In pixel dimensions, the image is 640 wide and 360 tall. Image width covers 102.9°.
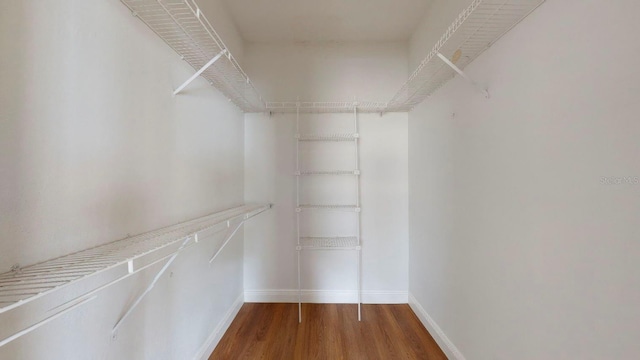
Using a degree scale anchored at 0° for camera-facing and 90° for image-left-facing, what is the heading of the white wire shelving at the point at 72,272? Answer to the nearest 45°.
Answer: approximately 315°

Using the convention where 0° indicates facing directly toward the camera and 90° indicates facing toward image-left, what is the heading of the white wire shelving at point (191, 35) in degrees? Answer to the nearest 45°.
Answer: approximately 270°

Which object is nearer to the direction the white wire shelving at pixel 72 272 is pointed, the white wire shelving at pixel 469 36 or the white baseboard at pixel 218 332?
the white wire shelving
